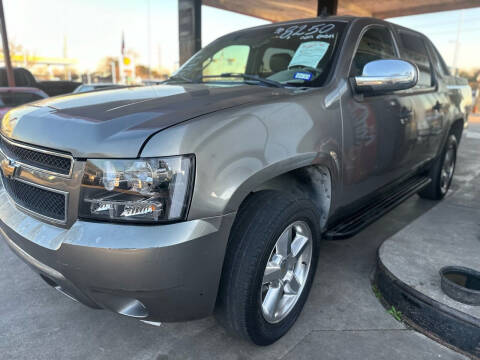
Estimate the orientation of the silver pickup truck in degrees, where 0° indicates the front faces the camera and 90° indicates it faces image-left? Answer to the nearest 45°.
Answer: approximately 45°

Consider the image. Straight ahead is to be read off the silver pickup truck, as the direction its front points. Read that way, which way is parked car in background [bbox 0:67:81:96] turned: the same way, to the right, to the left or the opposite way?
the same way

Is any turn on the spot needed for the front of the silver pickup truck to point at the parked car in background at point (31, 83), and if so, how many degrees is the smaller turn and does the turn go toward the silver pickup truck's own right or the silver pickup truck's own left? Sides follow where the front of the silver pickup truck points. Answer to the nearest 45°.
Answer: approximately 90° to the silver pickup truck's own right
